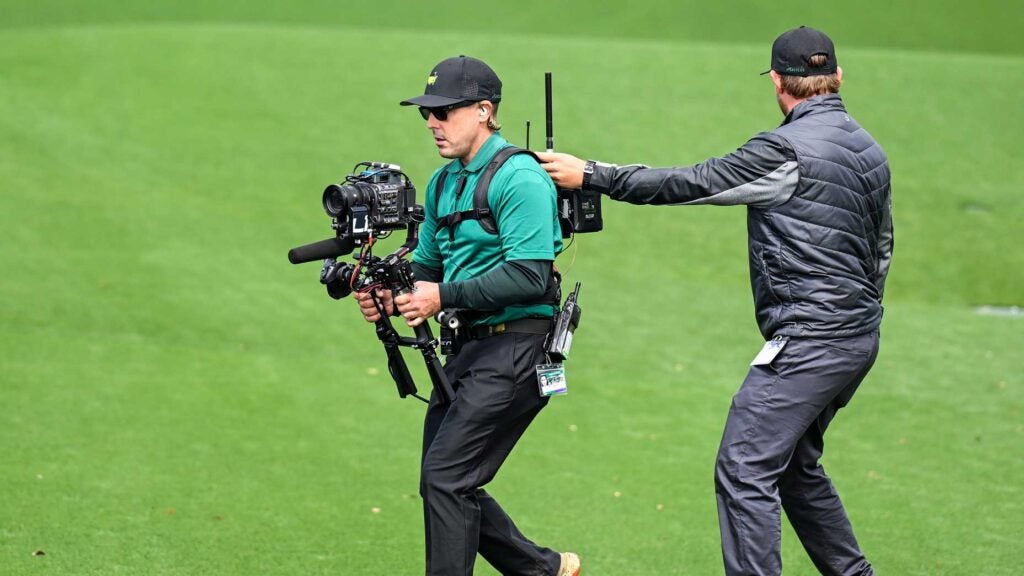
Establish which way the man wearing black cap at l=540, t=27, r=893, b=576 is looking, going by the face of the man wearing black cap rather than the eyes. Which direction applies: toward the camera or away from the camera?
away from the camera

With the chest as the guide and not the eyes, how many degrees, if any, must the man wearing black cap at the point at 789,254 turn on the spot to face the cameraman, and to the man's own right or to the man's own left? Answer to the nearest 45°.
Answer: approximately 45° to the man's own left

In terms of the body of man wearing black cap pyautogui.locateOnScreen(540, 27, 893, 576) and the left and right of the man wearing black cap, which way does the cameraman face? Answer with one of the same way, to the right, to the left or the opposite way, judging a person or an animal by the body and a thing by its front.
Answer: to the left

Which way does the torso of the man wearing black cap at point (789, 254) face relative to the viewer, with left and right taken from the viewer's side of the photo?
facing away from the viewer and to the left of the viewer

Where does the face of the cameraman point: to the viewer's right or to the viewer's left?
to the viewer's left
